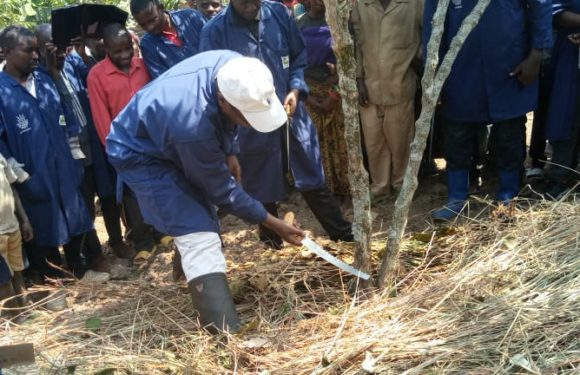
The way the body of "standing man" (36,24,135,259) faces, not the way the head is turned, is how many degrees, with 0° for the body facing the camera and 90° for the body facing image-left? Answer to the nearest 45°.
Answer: approximately 315°

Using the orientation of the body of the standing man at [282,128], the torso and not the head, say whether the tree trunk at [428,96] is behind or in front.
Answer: in front

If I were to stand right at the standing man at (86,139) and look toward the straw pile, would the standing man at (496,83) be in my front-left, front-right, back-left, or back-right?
front-left

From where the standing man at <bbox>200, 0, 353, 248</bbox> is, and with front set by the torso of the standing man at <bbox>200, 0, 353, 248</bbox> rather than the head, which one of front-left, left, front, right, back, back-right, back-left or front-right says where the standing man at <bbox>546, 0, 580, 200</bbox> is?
left

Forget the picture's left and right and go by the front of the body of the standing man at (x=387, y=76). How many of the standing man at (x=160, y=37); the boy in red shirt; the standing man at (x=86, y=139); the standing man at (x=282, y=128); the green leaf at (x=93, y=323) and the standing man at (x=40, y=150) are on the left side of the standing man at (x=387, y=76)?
0

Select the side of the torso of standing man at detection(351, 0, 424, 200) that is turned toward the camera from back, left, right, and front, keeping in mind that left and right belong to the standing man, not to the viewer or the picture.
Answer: front

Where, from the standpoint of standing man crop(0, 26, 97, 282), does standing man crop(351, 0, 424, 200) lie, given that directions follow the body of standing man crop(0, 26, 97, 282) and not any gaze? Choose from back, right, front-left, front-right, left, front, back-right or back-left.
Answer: front-left

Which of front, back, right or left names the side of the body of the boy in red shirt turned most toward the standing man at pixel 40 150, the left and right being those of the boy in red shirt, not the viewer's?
right

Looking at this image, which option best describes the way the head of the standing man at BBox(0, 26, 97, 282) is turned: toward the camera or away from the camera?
toward the camera

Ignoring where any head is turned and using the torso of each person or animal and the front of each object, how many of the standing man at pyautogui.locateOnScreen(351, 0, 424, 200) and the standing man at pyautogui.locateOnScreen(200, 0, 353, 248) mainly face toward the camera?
2

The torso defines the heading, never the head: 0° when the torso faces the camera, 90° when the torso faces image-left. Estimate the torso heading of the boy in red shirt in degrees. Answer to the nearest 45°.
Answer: approximately 315°

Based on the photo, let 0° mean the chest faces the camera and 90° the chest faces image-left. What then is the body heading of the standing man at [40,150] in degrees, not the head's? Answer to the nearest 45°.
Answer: approximately 315°

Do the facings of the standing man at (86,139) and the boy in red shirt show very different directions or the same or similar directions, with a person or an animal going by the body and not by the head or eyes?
same or similar directions

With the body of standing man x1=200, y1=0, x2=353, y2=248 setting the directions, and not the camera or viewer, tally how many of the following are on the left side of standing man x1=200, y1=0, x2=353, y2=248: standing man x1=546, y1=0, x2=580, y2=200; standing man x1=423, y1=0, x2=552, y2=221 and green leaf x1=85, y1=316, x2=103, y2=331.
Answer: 2

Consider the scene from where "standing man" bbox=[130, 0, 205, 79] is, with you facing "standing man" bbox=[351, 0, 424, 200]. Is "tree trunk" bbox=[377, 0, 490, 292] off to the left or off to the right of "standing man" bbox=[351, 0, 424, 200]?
right

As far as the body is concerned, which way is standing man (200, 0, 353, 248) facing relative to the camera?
toward the camera

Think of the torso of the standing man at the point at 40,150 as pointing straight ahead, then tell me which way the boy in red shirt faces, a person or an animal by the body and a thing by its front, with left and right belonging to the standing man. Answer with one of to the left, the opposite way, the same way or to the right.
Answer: the same way

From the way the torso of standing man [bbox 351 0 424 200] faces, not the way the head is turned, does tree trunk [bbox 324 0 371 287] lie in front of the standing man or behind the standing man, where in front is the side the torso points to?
in front
